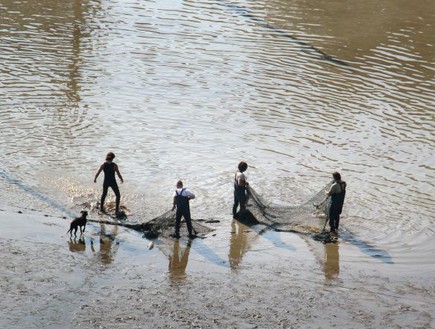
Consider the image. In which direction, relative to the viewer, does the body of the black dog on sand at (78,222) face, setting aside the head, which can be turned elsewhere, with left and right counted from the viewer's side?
facing away from the viewer and to the right of the viewer

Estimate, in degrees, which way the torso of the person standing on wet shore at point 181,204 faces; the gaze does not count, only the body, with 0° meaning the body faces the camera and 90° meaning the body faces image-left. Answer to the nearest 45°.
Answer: approximately 180°

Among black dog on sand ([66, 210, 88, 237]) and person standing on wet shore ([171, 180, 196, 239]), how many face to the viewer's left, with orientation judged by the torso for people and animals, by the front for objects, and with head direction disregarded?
0

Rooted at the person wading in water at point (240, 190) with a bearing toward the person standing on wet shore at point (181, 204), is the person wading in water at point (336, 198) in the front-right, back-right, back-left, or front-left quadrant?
back-left

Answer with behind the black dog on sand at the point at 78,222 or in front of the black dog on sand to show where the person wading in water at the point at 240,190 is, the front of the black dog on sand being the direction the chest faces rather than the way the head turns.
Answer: in front

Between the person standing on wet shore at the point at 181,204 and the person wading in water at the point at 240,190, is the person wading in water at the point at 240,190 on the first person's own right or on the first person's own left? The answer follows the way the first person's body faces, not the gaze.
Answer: on the first person's own right

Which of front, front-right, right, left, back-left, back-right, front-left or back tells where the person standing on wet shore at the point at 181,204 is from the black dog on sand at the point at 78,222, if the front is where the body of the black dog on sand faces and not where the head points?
front-right

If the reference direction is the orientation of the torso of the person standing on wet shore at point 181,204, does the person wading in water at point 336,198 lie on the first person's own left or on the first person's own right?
on the first person's own right
